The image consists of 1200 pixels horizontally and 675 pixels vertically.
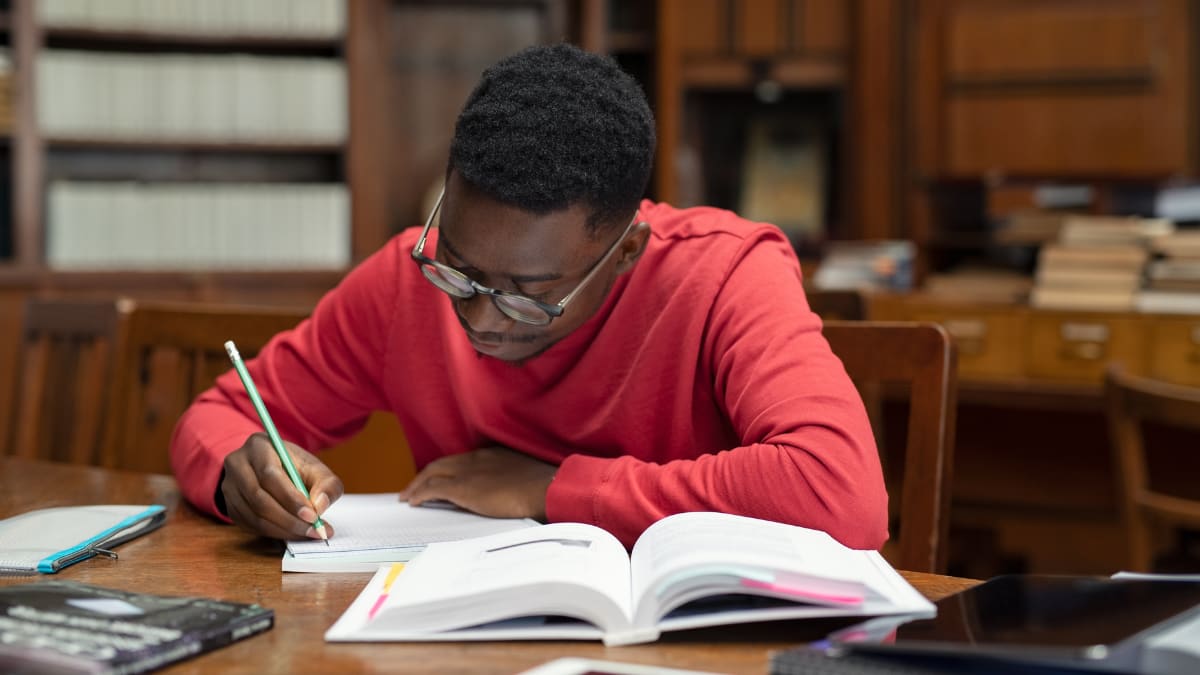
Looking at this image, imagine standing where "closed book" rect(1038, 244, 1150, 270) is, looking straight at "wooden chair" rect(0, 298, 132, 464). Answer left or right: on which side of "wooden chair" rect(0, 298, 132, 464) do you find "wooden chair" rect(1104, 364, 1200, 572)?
left

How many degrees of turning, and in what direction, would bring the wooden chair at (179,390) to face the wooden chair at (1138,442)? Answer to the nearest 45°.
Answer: approximately 90° to its left

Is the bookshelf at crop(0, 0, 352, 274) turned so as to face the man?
yes

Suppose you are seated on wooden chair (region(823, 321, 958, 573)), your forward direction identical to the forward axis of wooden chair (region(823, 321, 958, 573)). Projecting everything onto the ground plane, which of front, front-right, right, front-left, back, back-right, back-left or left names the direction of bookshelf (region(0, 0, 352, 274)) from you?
back-right

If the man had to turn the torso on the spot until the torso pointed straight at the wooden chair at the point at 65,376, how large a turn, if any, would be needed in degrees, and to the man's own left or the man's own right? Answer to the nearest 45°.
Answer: approximately 90° to the man's own right

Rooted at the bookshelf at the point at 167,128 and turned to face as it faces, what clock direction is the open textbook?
The open textbook is roughly at 12 o'clock from the bookshelf.

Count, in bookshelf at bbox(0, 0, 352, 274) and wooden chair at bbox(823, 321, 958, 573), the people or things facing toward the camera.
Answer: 2

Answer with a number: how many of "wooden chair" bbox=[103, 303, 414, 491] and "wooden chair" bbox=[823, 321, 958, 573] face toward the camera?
2

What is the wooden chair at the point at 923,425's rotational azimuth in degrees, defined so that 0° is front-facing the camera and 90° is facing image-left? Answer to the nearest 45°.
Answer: approximately 0°
